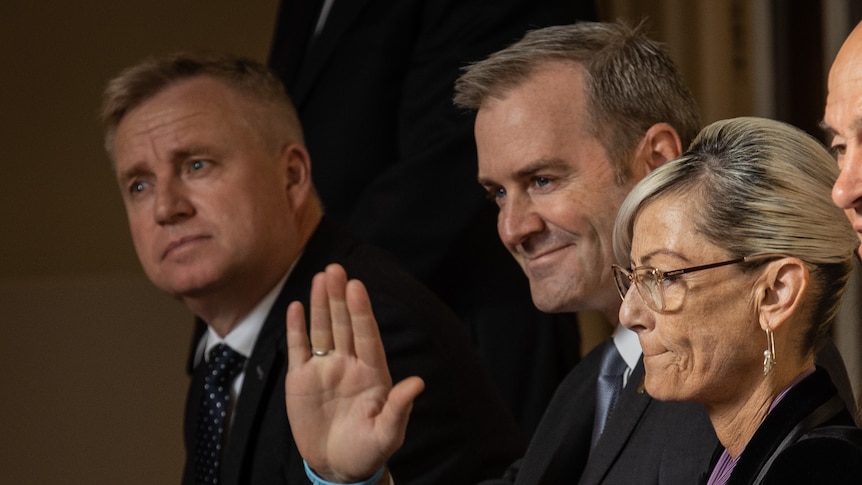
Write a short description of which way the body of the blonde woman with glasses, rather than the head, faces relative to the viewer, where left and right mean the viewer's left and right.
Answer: facing to the left of the viewer

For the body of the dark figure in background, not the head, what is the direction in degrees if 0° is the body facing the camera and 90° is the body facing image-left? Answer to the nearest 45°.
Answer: approximately 45°

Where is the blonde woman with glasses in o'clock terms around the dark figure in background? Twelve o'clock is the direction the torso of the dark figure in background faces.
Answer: The blonde woman with glasses is roughly at 10 o'clock from the dark figure in background.

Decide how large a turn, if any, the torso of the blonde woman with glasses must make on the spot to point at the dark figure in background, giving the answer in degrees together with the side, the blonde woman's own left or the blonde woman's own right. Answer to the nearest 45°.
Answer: approximately 45° to the blonde woman's own right

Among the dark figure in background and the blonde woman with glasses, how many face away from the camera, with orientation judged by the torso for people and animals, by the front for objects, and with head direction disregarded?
0
